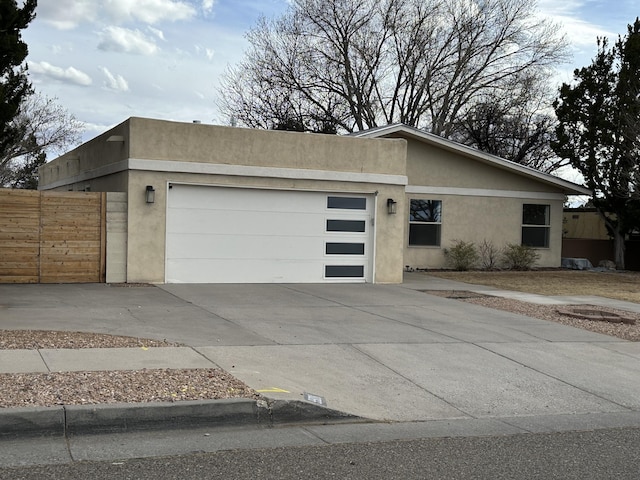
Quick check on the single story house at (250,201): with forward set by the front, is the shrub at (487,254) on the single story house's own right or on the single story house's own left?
on the single story house's own left

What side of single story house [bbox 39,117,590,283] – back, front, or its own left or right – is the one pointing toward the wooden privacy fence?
right

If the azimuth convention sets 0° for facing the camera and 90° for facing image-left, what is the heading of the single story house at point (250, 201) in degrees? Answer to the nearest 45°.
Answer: approximately 0°

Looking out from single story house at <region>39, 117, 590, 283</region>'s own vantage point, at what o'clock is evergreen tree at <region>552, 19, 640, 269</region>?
The evergreen tree is roughly at 8 o'clock from the single story house.
